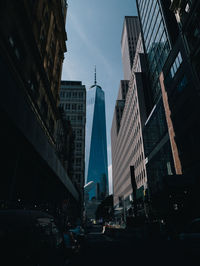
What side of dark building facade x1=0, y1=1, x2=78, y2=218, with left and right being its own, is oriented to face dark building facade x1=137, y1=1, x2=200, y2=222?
front

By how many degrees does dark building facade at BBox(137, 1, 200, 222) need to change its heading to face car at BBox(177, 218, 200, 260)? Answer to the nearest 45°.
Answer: approximately 90° to its left

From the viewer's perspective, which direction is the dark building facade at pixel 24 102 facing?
to the viewer's right

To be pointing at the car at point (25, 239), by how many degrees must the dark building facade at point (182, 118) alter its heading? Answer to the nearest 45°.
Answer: approximately 90° to its left

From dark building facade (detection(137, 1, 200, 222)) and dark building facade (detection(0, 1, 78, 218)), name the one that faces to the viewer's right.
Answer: dark building facade (detection(0, 1, 78, 218))

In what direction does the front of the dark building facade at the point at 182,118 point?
to the viewer's left

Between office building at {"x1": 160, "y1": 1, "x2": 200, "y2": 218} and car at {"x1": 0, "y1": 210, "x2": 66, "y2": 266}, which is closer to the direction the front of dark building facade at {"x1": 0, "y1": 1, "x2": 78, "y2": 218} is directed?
the office building

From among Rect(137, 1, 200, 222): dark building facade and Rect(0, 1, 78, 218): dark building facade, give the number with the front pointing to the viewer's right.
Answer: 1

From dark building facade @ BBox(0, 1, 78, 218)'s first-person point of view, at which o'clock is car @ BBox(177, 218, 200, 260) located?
The car is roughly at 1 o'clock from the dark building facade.
